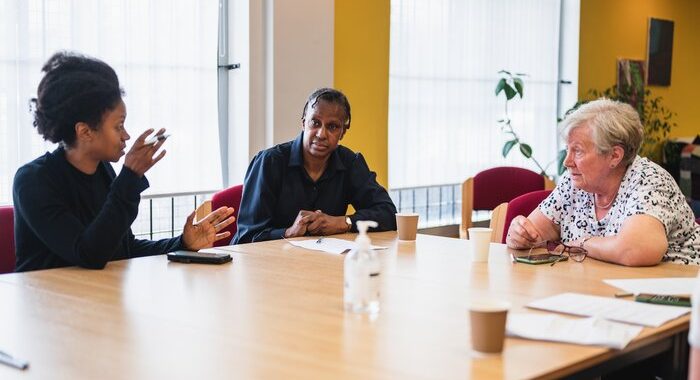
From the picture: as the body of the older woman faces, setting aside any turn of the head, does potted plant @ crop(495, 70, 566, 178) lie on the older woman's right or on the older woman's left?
on the older woman's right

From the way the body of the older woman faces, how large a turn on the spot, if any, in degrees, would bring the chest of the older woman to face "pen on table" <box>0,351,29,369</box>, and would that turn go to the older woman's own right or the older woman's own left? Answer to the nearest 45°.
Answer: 0° — they already face it

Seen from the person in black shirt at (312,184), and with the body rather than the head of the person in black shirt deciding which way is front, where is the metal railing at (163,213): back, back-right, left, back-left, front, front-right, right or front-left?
back-right

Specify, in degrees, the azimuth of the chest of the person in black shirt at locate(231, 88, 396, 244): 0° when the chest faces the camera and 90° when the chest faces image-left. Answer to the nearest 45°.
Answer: approximately 0°

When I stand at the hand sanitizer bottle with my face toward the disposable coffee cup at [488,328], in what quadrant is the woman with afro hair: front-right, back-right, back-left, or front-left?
back-right

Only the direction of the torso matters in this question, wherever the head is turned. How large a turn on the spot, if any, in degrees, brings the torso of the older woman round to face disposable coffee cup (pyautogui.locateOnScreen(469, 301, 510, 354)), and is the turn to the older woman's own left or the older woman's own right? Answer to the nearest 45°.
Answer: approximately 45° to the older woman's own left

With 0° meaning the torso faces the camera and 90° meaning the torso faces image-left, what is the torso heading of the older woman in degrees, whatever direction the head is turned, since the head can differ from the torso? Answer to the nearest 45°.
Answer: approximately 45°

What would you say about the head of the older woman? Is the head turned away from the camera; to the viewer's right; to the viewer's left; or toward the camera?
to the viewer's left

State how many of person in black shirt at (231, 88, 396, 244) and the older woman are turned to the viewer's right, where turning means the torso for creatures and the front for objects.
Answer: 0

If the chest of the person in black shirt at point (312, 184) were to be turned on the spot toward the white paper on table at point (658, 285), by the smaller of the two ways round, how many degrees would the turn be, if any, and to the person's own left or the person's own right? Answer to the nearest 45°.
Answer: approximately 45° to the person's own left

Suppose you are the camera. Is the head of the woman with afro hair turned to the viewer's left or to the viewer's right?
to the viewer's right
